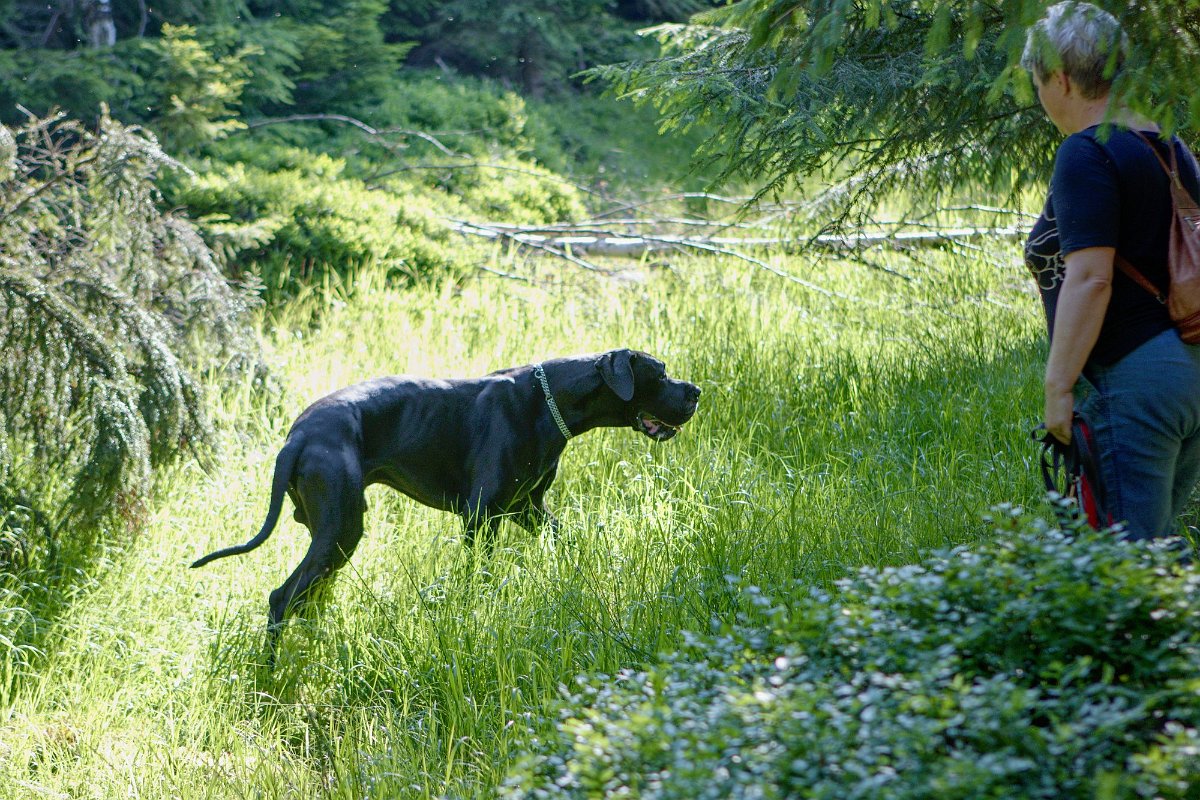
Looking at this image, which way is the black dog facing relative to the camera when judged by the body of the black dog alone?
to the viewer's right

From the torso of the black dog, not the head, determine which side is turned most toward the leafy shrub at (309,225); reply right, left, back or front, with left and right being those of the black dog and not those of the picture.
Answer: left

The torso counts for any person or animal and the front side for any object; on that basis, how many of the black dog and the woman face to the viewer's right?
1

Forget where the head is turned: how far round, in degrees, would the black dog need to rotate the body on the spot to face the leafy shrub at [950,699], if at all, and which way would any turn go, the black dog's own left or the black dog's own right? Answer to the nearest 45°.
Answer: approximately 90° to the black dog's own right

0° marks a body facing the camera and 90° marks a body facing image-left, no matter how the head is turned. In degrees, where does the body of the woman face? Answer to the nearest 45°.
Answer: approximately 90°

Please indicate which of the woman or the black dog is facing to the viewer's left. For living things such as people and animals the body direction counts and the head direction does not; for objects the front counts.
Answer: the woman
